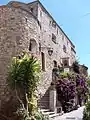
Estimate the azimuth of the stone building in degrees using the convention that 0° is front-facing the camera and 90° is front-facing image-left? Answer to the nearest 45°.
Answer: approximately 315°
